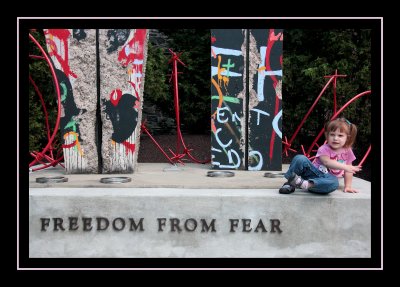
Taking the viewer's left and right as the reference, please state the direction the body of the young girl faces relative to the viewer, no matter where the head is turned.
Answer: facing the viewer and to the left of the viewer

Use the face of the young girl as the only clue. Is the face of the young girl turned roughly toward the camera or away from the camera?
toward the camera
